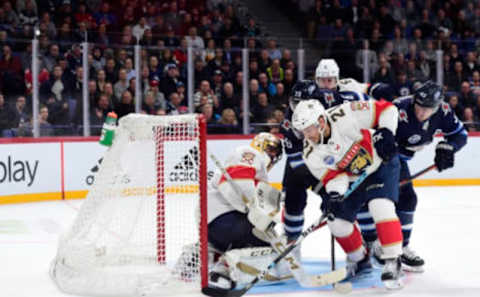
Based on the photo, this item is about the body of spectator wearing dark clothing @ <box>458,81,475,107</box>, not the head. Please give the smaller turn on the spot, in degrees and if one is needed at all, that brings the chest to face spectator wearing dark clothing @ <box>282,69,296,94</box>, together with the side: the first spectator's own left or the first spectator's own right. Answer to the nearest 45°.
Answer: approximately 45° to the first spectator's own right

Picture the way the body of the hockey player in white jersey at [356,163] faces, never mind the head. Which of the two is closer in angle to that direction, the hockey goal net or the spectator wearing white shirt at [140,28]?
the hockey goal net

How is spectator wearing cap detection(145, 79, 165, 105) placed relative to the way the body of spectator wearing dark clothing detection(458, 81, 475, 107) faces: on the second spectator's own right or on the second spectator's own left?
on the second spectator's own right

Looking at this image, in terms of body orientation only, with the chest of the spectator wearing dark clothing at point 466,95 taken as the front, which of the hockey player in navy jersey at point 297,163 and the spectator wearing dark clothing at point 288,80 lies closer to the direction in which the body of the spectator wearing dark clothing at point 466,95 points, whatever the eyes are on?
the hockey player in navy jersey

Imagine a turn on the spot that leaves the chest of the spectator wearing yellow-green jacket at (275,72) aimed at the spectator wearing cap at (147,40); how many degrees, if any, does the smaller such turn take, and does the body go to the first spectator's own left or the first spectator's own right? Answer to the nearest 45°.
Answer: approximately 90° to the first spectator's own right

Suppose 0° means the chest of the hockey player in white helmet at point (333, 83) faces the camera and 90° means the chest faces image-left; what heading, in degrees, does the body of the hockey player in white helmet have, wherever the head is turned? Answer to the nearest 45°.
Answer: approximately 0°

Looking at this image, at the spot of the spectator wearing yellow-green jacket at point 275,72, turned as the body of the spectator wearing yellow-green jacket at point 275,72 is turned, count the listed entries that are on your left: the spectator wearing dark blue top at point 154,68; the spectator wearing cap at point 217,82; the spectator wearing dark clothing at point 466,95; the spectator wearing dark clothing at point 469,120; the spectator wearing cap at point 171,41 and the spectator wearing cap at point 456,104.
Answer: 3

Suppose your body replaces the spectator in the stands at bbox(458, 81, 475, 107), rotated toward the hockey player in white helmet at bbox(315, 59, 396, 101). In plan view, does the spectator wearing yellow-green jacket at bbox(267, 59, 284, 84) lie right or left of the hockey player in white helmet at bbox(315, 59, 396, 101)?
right

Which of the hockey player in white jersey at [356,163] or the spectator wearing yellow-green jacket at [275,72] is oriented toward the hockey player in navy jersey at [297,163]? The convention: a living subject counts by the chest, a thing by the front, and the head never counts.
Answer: the spectator wearing yellow-green jacket

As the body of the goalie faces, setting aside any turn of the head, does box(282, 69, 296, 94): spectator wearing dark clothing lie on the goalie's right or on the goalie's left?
on the goalie's left

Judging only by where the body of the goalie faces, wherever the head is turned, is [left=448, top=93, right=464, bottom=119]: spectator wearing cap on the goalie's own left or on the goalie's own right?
on the goalie's own left

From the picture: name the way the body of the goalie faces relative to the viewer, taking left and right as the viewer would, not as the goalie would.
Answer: facing to the right of the viewer
